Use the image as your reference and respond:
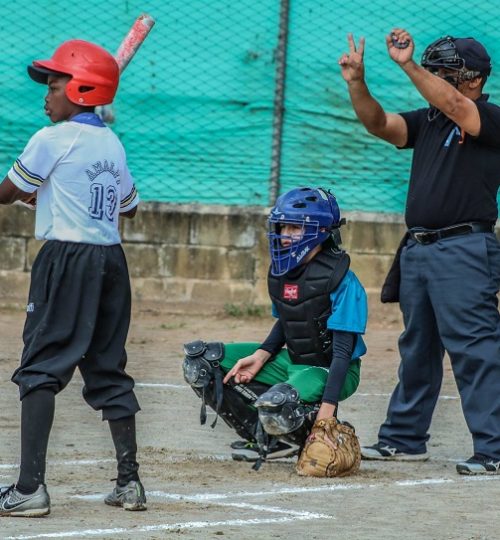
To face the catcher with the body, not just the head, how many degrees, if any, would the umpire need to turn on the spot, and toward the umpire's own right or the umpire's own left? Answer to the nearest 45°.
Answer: approximately 45° to the umpire's own right

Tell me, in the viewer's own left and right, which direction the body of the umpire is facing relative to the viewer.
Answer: facing the viewer and to the left of the viewer

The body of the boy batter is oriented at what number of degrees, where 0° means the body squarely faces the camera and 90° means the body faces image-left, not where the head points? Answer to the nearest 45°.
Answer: approximately 135°

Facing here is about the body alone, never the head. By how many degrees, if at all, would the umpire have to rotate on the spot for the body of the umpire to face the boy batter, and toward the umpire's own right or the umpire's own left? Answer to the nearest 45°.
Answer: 0° — they already face them

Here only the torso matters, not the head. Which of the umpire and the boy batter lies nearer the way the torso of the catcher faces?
the boy batter

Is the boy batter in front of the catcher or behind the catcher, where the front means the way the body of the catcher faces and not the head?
in front

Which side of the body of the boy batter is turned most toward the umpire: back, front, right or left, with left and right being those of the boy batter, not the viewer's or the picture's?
right

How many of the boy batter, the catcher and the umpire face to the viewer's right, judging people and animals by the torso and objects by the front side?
0

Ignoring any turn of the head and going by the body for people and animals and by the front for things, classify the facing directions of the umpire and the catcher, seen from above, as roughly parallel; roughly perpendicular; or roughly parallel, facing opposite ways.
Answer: roughly parallel

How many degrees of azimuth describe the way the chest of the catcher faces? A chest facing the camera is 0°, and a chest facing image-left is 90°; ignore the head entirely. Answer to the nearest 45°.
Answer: approximately 45°

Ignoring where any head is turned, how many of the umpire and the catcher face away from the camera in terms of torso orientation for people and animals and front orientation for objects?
0

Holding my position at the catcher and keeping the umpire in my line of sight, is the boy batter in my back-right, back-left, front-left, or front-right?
back-right
